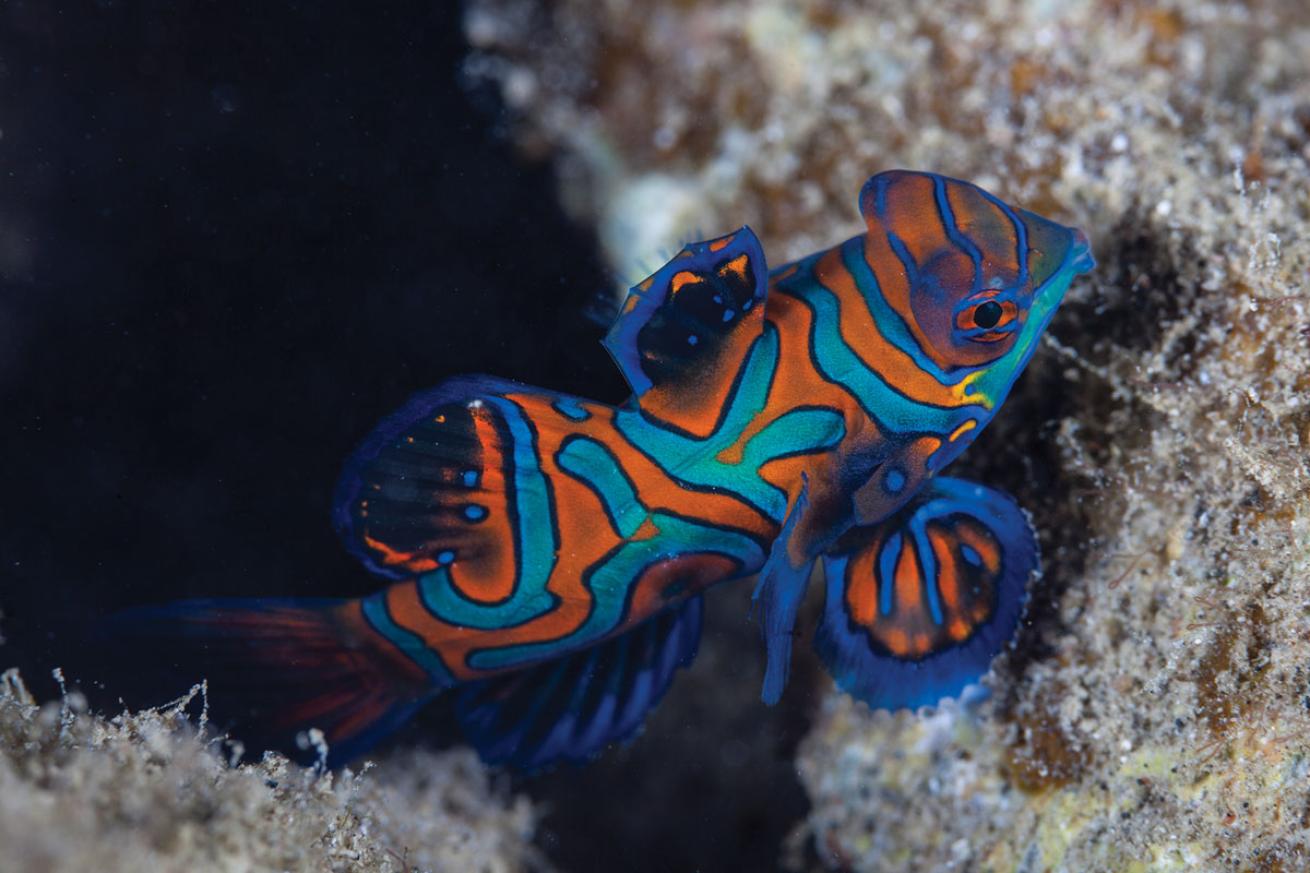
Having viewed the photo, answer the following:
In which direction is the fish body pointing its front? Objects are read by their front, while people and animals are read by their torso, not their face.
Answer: to the viewer's right
